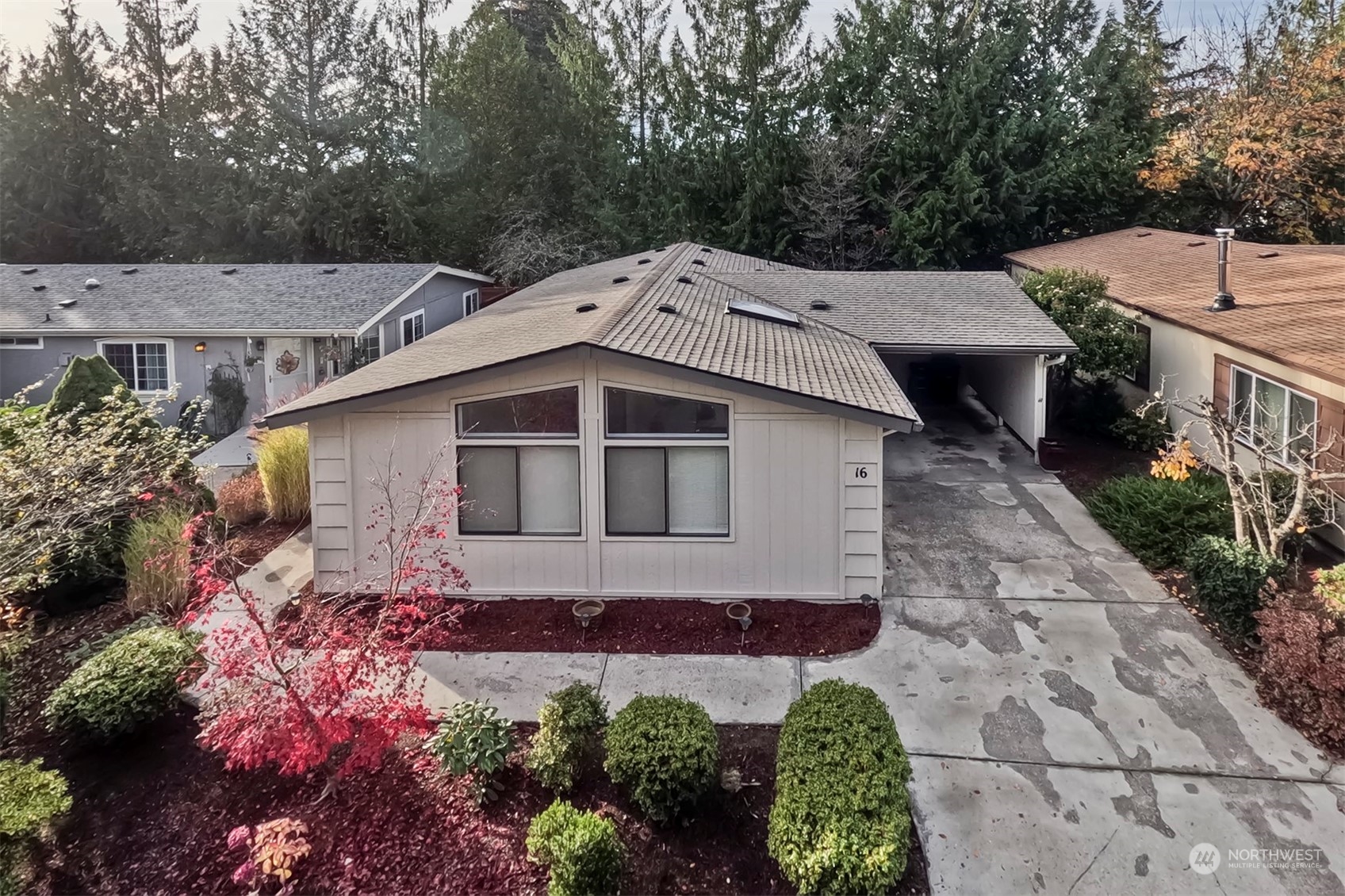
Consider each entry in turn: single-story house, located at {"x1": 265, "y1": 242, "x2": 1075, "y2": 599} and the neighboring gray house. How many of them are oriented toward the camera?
2

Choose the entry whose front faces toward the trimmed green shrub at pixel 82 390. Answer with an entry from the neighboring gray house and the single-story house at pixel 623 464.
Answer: the neighboring gray house

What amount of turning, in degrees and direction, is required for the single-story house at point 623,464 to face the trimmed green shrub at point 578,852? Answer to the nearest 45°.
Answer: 0° — it already faces it

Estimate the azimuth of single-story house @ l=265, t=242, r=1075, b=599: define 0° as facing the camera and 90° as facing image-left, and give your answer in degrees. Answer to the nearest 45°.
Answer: approximately 0°

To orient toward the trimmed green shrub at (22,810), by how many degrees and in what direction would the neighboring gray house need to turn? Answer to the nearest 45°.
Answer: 0° — it already faces it

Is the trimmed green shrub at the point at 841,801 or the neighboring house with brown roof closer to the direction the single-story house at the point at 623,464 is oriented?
the trimmed green shrub

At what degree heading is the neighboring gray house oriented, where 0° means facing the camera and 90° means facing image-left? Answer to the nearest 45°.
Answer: approximately 0°

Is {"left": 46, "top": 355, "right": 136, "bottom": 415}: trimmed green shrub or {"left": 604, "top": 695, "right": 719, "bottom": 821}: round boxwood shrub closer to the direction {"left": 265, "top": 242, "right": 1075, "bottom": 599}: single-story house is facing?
the round boxwood shrub

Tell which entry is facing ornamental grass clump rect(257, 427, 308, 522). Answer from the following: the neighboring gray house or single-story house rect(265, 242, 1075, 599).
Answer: the neighboring gray house

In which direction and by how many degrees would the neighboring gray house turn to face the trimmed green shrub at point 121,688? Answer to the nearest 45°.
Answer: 0° — it already faces it

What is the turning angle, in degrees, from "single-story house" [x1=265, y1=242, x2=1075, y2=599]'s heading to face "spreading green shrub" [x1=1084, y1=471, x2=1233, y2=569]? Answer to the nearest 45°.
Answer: approximately 90° to its left

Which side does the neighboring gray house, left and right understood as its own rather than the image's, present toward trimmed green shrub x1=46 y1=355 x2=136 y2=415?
front
